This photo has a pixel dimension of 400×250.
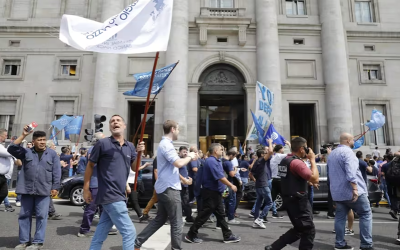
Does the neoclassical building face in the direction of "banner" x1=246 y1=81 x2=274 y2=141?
yes

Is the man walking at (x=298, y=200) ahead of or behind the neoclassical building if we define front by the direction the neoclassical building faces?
ahead

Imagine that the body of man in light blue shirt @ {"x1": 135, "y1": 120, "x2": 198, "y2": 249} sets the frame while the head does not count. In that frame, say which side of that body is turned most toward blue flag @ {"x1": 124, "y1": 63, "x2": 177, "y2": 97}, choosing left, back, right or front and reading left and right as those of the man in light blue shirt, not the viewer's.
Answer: left

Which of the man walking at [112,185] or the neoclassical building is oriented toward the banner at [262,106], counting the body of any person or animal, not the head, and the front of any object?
the neoclassical building

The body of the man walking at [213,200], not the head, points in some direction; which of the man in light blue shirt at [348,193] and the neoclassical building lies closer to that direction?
the man in light blue shirt

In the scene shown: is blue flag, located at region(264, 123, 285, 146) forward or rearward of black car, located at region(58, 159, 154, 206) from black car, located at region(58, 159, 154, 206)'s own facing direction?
rearward

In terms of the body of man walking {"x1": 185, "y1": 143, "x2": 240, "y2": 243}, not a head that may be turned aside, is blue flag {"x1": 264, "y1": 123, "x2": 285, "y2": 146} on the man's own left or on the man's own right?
on the man's own left

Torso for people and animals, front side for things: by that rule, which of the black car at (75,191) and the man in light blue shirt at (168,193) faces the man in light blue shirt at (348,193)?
the man in light blue shirt at (168,193)

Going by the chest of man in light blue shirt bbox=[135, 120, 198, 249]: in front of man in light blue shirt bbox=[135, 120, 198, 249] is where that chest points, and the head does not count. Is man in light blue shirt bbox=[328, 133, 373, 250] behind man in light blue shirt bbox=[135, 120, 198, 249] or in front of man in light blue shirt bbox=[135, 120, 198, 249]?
in front

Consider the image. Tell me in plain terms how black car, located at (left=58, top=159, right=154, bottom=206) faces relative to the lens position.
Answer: facing to the left of the viewer

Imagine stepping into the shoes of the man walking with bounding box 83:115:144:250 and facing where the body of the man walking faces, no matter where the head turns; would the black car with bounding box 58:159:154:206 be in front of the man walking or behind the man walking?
behind
